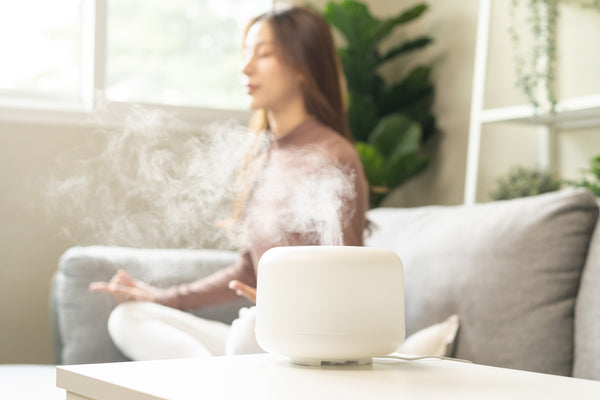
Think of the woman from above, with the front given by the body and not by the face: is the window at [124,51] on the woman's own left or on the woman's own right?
on the woman's own right

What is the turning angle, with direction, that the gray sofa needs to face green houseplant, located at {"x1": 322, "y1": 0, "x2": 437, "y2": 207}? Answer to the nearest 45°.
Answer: approximately 135° to its right

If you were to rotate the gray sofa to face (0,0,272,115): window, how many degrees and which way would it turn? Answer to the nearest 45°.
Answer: approximately 90° to its right

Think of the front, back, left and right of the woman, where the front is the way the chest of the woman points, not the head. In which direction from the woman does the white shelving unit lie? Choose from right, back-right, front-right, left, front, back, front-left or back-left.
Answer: back

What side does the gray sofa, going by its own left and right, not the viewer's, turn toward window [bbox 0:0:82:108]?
right

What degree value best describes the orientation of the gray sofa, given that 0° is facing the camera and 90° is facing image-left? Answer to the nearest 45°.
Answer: approximately 45°

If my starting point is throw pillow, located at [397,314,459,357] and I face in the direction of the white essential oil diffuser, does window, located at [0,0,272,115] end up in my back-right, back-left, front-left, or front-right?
back-right

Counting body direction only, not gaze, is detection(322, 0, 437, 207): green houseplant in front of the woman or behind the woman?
behind

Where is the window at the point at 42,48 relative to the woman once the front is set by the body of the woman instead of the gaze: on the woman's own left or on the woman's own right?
on the woman's own right

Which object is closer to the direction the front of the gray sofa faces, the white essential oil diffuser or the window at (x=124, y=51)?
the white essential oil diffuser
